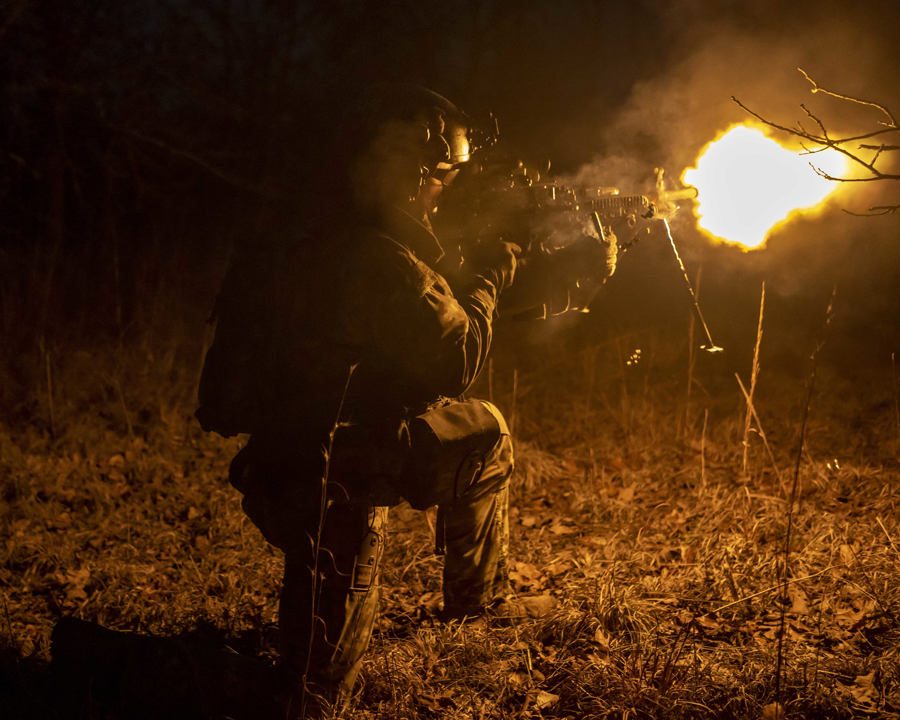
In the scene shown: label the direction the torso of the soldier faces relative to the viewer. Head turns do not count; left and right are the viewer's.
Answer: facing to the right of the viewer

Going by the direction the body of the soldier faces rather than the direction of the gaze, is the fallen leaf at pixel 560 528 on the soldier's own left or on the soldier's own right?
on the soldier's own left

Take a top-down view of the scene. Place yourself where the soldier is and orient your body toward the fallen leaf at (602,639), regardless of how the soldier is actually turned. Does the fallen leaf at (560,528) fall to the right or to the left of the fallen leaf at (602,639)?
left
